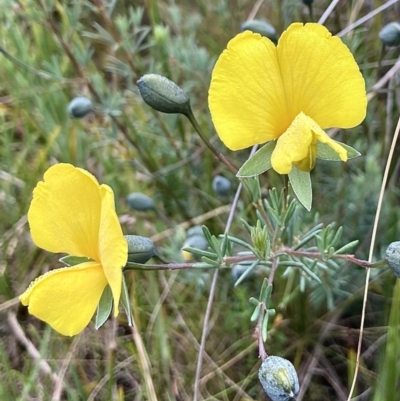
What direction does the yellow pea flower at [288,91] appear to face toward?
toward the camera

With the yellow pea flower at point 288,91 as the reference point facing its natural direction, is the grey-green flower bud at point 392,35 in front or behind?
behind

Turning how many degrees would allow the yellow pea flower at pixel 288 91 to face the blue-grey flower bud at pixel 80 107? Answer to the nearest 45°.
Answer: approximately 135° to its right

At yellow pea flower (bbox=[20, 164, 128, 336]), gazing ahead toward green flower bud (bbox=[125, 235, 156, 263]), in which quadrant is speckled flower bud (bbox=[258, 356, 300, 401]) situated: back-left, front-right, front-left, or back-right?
front-right
